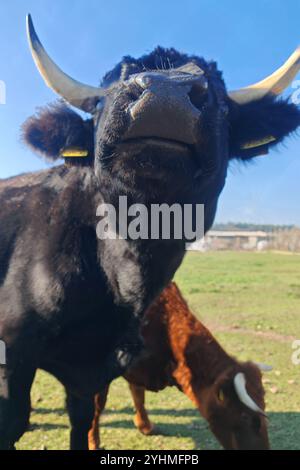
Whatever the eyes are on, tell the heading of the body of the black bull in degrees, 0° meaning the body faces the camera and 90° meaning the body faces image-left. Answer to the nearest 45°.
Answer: approximately 315°

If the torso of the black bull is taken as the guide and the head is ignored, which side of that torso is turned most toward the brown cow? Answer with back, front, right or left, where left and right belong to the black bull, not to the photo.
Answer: left
